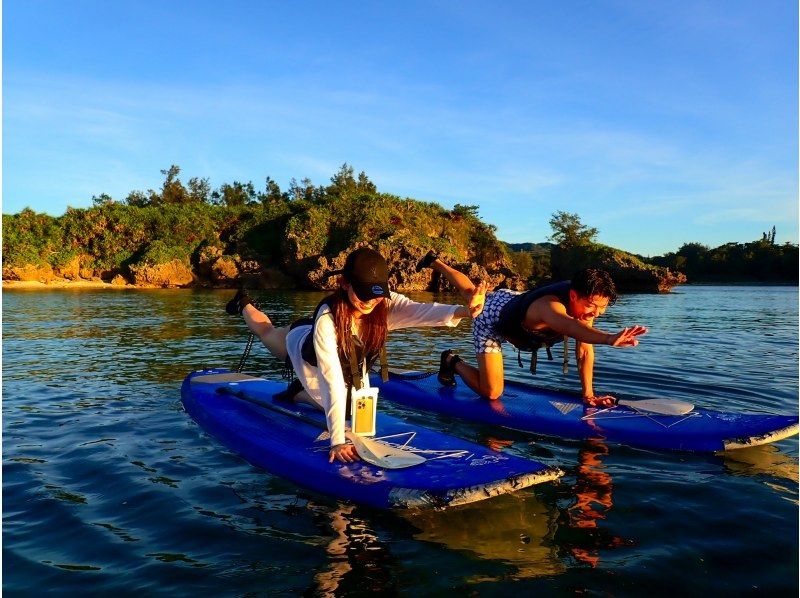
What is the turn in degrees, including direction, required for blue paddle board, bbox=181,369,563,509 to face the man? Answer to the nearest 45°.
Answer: approximately 90° to its left

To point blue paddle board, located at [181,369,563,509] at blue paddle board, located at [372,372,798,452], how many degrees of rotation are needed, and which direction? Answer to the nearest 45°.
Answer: approximately 90° to its left

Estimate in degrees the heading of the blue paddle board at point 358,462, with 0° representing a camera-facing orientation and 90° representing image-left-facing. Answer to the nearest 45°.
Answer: approximately 315°
